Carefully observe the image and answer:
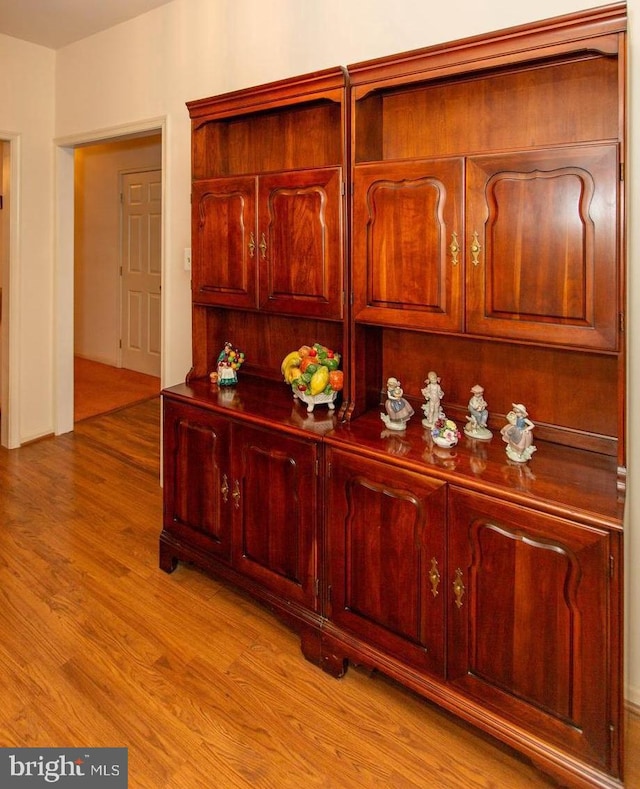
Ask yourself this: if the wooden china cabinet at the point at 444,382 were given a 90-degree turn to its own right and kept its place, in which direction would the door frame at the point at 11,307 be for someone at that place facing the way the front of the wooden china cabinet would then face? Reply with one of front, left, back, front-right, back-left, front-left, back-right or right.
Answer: front

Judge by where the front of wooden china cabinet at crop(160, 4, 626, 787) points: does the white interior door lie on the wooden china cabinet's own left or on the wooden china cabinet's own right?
on the wooden china cabinet's own right

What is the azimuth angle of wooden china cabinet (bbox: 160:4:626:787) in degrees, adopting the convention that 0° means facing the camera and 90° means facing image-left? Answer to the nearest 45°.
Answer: approximately 45°

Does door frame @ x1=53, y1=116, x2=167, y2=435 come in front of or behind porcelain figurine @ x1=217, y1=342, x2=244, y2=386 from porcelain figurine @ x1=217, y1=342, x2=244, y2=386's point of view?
behind

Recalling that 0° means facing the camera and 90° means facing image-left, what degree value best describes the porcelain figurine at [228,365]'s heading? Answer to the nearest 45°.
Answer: approximately 0°

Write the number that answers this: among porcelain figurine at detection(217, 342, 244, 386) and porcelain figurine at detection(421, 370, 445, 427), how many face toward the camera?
2

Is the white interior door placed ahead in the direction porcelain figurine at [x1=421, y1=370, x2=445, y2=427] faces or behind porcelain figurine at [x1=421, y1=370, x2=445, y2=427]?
behind

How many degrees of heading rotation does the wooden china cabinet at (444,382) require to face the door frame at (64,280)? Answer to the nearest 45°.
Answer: approximately 90° to its right
